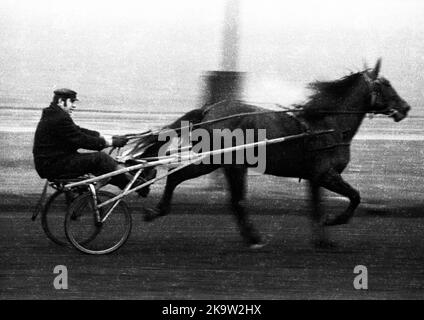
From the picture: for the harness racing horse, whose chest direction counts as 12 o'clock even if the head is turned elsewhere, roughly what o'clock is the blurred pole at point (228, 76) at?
The blurred pole is roughly at 8 o'clock from the harness racing horse.

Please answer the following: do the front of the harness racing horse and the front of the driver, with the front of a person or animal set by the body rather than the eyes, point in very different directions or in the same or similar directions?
same or similar directions

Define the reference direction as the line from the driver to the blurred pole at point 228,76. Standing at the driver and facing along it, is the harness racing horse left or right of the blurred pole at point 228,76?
right

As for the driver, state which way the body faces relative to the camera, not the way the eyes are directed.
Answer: to the viewer's right

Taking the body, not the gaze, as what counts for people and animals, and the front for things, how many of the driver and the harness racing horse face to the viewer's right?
2

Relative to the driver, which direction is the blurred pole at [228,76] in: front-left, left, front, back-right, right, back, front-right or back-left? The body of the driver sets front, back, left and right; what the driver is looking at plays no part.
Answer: front-left

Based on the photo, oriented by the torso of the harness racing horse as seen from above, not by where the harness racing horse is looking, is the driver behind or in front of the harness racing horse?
behind

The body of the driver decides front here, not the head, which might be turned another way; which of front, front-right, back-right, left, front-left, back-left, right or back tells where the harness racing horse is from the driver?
front

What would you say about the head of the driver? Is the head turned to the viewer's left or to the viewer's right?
to the viewer's right

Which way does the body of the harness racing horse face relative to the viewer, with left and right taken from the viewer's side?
facing to the right of the viewer
